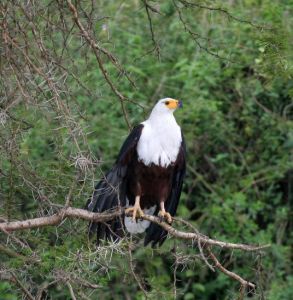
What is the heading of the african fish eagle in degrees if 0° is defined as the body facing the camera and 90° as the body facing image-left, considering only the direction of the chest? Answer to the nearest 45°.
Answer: approximately 315°
